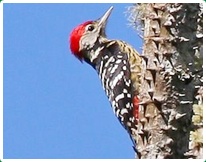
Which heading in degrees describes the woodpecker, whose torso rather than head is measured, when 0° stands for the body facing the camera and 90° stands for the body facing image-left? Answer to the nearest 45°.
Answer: approximately 270°
